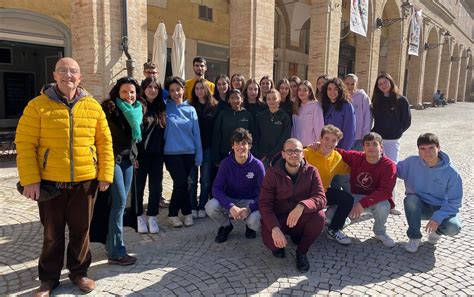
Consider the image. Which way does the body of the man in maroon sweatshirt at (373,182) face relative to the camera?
toward the camera

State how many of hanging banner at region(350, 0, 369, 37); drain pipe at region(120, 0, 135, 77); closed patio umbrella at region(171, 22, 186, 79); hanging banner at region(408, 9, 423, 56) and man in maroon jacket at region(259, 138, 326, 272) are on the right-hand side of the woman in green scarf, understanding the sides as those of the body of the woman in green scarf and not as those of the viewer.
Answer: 0

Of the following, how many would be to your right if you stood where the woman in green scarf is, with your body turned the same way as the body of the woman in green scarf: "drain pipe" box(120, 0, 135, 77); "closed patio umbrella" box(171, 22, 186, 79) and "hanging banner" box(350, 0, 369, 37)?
0

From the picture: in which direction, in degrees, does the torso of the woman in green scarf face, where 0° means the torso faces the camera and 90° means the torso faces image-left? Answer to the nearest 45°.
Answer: approximately 315°

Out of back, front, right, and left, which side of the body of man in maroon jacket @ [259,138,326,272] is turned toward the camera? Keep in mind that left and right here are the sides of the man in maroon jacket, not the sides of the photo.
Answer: front

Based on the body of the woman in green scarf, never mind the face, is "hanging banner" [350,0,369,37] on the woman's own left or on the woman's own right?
on the woman's own left

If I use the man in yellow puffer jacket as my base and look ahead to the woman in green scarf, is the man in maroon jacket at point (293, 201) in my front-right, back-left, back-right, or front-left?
front-right

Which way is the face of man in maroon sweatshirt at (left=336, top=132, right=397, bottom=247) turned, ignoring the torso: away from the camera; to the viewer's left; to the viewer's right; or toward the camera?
toward the camera

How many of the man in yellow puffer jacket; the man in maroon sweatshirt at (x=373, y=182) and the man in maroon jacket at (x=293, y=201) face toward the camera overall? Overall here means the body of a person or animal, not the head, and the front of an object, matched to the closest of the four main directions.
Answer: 3

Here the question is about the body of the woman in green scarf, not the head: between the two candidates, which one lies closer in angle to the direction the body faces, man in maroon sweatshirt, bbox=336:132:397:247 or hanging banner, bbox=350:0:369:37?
the man in maroon sweatshirt

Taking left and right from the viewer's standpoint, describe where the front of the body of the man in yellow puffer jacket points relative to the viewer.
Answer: facing the viewer

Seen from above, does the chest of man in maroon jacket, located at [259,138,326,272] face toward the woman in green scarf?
no

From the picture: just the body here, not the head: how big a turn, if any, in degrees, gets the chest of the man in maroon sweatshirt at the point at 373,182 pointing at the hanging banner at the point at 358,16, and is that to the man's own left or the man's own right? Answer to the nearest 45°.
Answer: approximately 180°

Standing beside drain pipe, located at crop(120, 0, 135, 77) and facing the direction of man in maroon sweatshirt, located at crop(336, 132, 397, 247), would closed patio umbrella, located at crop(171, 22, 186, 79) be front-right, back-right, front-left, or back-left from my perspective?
front-left

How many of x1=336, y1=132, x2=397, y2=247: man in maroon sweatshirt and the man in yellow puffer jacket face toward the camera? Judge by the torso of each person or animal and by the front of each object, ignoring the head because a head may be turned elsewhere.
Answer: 2

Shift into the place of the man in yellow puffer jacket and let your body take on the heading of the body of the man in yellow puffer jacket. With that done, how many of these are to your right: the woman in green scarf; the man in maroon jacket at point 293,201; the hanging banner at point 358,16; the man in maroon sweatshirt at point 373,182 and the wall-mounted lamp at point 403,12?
0

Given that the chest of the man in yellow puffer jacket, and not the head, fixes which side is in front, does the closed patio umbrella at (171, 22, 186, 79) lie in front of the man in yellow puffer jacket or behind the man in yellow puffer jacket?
behind
